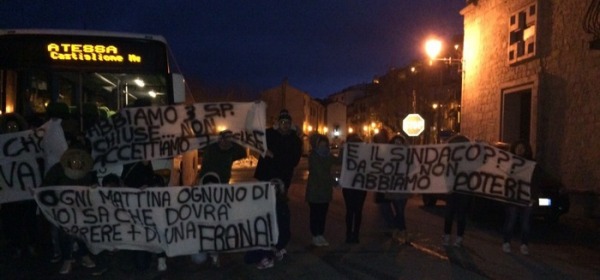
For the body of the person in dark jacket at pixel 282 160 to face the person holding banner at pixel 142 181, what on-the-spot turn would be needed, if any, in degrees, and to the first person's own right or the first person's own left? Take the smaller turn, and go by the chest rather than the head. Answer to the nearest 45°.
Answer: approximately 90° to the first person's own right

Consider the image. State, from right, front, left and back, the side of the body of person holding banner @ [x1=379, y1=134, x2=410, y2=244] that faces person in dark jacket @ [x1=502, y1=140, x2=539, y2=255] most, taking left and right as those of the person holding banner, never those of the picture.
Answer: left

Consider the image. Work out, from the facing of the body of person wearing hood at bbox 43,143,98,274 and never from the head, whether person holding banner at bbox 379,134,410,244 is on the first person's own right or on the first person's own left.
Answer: on the first person's own left

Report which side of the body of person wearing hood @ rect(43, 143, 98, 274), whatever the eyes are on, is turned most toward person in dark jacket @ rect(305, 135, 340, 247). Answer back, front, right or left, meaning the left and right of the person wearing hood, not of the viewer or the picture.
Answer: left

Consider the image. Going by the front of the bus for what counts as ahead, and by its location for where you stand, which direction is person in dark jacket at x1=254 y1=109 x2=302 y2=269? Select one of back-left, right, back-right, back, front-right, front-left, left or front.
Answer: front-left

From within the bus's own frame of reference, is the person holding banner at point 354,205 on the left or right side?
on its left

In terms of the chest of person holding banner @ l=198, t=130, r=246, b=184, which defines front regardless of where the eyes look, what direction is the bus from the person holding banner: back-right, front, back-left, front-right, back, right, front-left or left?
back-right
